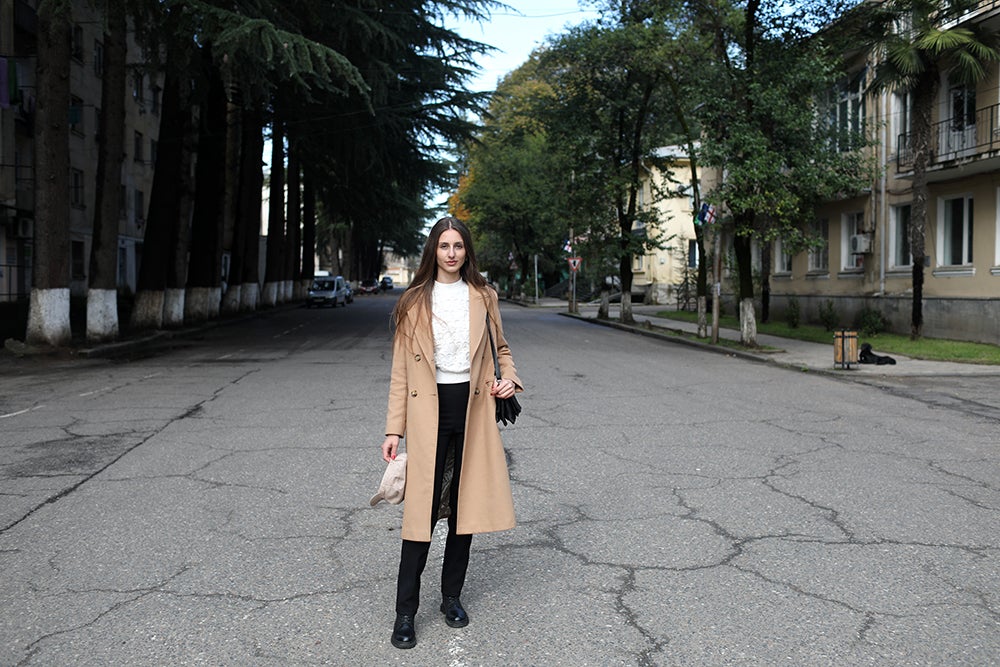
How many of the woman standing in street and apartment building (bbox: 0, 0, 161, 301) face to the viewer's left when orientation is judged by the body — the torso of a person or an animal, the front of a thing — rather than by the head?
0

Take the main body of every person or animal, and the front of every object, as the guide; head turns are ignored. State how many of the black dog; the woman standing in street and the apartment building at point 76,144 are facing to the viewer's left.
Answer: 1

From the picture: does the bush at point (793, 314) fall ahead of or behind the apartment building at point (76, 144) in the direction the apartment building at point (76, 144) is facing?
ahead

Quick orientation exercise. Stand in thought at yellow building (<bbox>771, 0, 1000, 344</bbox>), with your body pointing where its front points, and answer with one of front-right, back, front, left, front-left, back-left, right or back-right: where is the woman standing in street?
front-left

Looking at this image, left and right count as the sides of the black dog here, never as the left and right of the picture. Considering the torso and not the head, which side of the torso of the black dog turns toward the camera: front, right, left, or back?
left
